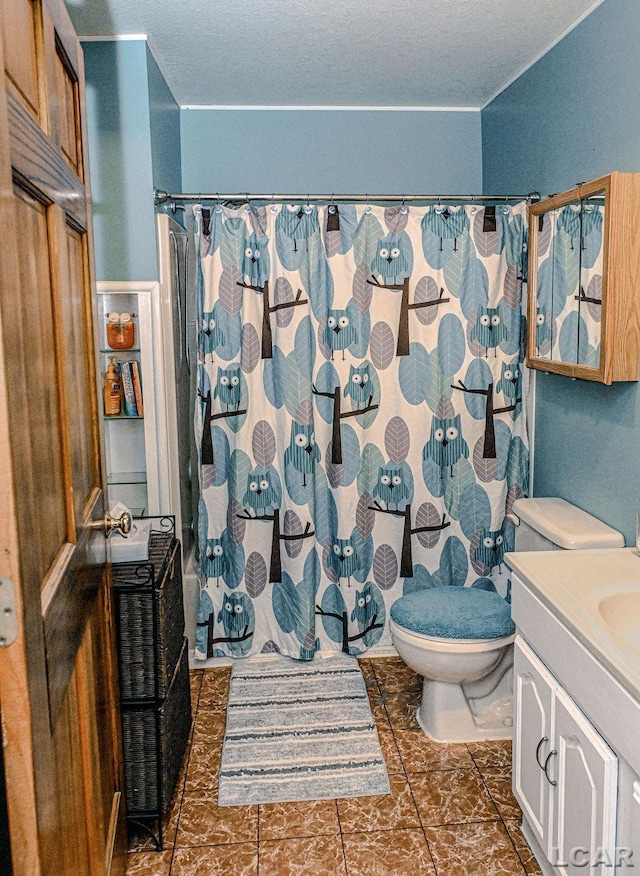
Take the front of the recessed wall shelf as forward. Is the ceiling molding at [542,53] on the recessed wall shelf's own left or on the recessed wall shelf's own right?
on the recessed wall shelf's own left

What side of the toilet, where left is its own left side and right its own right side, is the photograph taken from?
left

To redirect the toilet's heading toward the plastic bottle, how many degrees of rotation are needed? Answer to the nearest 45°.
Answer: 0° — it already faces it

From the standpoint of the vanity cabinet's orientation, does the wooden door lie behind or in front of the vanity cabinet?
in front

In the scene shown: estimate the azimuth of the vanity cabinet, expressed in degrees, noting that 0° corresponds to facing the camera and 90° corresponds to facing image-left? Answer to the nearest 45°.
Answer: approximately 45°
